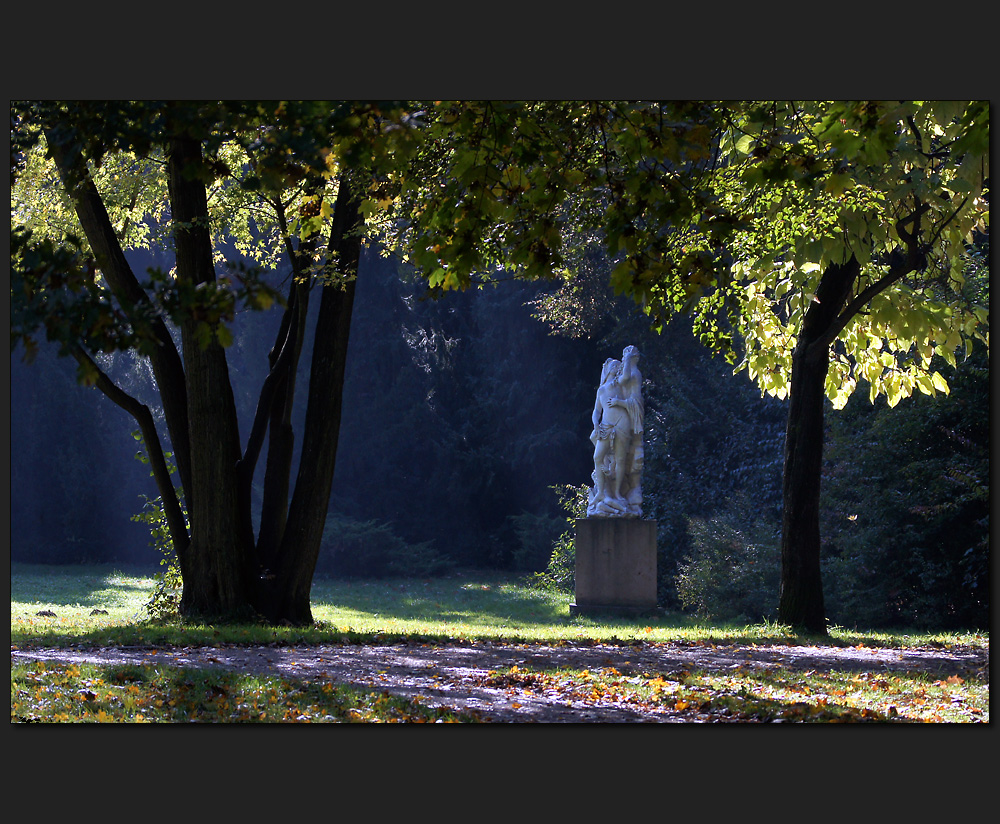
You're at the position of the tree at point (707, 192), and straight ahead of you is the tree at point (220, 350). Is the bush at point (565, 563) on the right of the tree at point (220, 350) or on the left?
right

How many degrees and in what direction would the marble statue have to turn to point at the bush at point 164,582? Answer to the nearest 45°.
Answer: approximately 45° to its right

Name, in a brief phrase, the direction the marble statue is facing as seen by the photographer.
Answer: facing the viewer

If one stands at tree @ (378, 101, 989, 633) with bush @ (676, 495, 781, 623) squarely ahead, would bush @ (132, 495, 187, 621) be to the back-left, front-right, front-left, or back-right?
front-left

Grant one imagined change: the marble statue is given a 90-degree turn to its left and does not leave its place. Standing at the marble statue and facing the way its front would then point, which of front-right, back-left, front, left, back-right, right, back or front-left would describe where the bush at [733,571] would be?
front-left

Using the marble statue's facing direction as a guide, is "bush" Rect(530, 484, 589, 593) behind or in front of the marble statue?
behind

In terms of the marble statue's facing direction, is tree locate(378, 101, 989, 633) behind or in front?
in front
